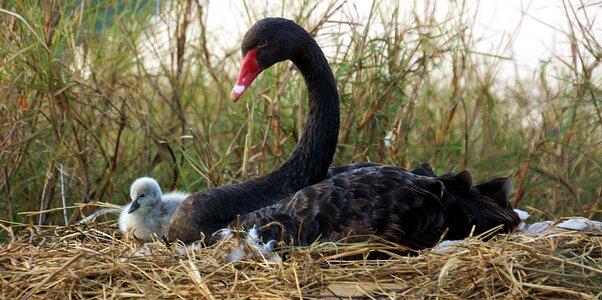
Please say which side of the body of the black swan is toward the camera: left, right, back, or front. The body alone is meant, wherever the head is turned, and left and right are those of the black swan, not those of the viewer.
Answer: left

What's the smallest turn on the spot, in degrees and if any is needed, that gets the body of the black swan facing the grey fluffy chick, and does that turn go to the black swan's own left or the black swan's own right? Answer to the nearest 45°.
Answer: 0° — it already faces it

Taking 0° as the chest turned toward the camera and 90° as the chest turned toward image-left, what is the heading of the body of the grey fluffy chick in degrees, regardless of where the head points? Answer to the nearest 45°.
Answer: approximately 45°

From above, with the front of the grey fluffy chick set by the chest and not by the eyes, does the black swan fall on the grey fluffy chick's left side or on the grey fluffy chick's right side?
on the grey fluffy chick's left side
